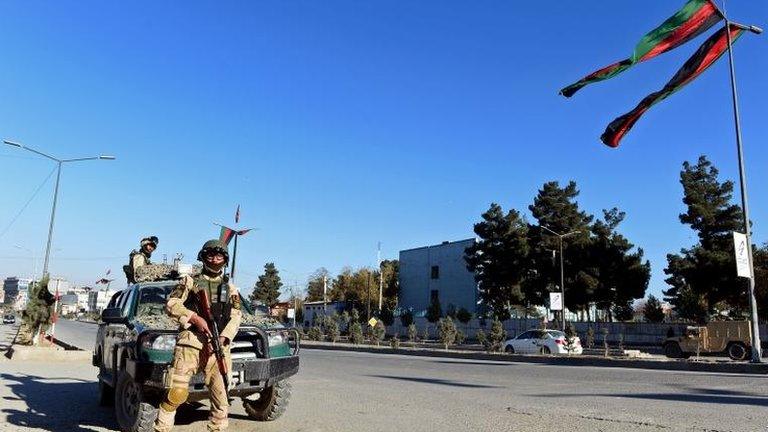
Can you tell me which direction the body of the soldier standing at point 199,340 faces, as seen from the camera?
toward the camera

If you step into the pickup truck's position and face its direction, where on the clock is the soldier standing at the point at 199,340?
The soldier standing is roughly at 1 o'clock from the pickup truck.

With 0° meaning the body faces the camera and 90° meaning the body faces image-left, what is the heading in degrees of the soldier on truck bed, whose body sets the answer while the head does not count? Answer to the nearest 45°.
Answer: approximately 315°

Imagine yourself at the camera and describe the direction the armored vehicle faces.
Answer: facing to the left of the viewer

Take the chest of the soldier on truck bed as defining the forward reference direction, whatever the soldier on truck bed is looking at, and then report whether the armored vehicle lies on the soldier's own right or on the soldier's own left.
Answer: on the soldier's own left

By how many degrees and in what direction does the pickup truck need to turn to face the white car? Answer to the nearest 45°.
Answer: approximately 90° to its left

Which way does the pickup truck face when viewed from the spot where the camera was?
facing the viewer and to the right of the viewer

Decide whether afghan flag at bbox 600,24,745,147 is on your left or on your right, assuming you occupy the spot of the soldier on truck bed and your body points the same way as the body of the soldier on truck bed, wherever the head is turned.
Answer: on your left
